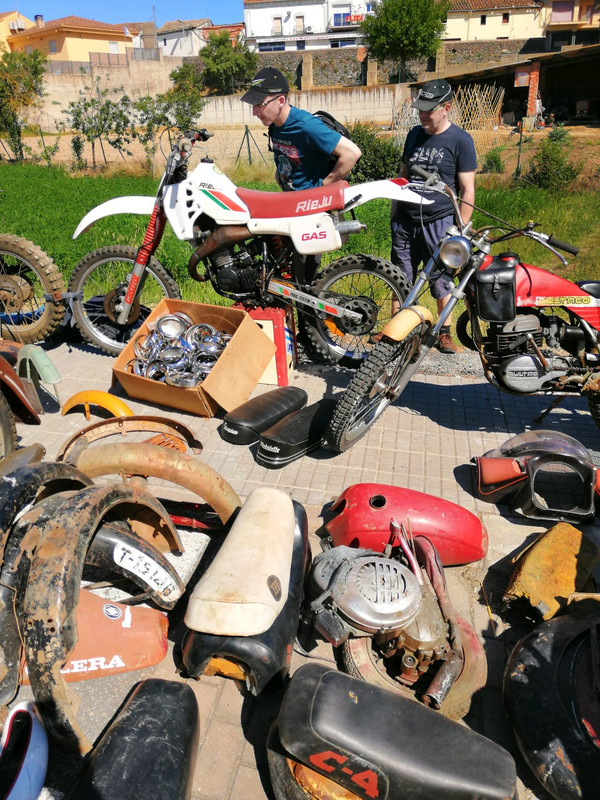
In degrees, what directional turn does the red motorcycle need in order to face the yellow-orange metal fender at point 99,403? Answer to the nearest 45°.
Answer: approximately 45° to its right

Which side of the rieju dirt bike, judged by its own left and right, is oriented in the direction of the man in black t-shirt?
back

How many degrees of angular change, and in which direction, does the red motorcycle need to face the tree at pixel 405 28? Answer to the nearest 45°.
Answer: approximately 135° to its right

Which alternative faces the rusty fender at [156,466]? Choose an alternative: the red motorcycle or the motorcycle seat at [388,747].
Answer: the red motorcycle

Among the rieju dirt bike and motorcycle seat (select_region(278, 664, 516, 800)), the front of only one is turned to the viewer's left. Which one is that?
the rieju dirt bike

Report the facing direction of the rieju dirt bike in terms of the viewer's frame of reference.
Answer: facing to the left of the viewer

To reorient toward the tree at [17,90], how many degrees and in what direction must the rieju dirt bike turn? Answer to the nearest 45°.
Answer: approximately 90° to its right

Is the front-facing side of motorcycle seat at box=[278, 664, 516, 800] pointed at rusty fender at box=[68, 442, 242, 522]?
no

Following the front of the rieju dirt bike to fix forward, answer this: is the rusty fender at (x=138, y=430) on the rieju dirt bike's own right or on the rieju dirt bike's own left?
on the rieju dirt bike's own left

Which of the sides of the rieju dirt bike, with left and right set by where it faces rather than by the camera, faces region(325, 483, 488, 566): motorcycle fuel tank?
left

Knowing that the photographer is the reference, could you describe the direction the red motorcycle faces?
facing the viewer and to the left of the viewer
